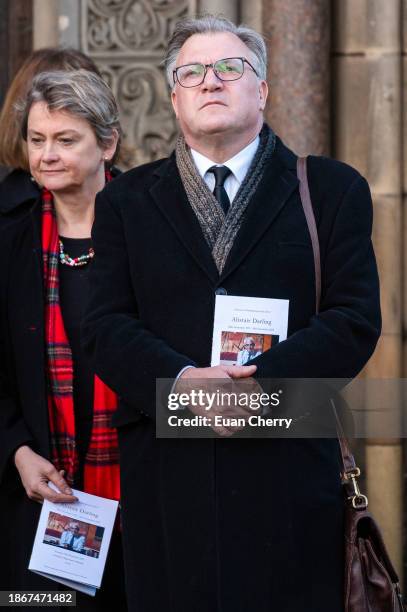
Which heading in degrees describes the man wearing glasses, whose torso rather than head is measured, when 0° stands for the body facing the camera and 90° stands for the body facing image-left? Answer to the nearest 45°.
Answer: approximately 0°
